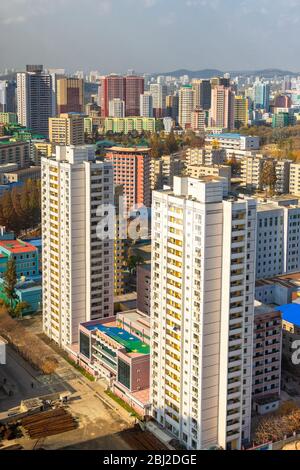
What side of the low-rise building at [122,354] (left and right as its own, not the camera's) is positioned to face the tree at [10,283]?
right

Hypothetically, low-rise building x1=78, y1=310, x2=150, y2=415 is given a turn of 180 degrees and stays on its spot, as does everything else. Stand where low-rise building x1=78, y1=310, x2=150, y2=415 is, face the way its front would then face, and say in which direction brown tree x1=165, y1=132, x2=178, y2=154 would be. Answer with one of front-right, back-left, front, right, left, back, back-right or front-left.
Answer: front-left

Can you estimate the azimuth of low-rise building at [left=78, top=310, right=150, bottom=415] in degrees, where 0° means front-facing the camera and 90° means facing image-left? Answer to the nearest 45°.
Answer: approximately 45°

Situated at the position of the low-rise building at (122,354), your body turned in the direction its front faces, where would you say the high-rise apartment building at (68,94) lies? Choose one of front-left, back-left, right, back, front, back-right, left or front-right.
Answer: back-right

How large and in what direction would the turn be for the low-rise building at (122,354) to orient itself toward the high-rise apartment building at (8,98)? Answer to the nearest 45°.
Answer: approximately 135° to its right

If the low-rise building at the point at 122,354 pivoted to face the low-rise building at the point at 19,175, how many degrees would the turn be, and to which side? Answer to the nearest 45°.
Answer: approximately 135° to its right

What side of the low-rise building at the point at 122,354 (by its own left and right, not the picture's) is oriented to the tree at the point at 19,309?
right

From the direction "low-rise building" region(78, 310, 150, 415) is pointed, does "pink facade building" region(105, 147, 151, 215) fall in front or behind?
behind

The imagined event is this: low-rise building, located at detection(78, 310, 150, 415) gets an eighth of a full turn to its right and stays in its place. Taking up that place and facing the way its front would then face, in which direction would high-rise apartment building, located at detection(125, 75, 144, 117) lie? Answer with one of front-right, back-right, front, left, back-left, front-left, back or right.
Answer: right

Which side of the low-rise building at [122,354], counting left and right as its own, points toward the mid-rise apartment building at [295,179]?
back

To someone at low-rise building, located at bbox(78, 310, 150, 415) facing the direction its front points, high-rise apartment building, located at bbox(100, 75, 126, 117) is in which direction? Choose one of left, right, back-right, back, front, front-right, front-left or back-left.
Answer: back-right

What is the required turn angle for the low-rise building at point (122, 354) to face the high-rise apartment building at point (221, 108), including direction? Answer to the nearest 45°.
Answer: approximately 135° to its right
